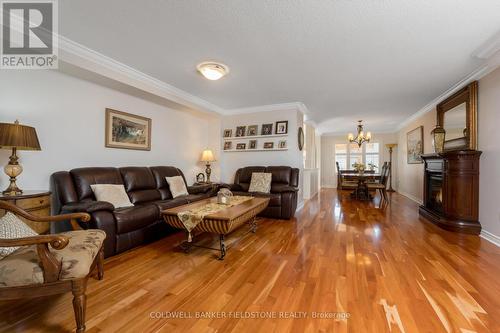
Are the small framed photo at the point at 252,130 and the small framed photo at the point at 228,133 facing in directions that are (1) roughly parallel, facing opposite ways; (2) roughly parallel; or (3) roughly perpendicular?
roughly parallel

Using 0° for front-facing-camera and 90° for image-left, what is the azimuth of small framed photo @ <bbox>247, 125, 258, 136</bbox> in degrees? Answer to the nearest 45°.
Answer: approximately 0°

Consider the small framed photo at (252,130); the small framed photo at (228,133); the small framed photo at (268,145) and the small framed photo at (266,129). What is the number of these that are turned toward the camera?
4

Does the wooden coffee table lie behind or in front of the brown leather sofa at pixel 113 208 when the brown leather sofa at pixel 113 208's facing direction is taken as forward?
in front

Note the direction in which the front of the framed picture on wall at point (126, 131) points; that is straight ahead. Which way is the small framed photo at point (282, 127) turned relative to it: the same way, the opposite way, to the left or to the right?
to the right

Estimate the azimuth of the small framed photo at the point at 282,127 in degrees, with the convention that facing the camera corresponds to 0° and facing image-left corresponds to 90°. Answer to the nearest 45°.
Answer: approximately 0°

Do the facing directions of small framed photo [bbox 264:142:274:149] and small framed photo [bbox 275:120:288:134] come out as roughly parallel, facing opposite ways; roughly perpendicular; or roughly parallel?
roughly parallel

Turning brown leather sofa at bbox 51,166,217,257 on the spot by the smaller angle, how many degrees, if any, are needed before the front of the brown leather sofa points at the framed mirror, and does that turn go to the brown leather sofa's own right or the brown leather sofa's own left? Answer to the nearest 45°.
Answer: approximately 45° to the brown leather sofa's own left

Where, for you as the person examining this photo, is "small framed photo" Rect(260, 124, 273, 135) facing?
facing the viewer

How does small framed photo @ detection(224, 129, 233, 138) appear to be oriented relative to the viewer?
toward the camera

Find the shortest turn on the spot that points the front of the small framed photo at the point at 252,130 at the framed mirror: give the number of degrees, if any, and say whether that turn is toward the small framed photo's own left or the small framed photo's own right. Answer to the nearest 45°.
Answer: approximately 90° to the small framed photo's own left

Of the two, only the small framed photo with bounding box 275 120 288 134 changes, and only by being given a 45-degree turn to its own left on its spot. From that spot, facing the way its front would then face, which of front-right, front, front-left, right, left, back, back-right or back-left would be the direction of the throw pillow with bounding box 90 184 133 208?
right

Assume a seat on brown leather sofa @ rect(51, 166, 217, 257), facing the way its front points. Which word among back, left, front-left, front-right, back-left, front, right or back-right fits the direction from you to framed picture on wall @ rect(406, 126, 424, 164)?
front-left

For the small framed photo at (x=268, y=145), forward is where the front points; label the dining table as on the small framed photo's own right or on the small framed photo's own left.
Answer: on the small framed photo's own left
